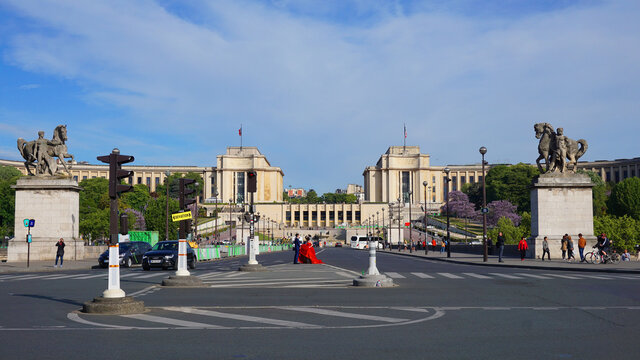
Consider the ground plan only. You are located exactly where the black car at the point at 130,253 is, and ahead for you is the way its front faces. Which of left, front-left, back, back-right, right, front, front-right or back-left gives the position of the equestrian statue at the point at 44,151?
right

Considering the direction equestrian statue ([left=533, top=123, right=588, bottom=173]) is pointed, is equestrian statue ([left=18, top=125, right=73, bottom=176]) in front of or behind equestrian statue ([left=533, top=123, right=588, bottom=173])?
in front

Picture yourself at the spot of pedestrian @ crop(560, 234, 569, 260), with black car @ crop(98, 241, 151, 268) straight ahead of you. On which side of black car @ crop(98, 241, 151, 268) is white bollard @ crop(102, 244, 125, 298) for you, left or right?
left

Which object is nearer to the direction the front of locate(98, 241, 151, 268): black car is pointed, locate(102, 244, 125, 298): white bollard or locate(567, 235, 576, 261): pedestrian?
the white bollard

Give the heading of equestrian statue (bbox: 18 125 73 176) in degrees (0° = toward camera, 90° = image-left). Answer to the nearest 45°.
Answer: approximately 270°

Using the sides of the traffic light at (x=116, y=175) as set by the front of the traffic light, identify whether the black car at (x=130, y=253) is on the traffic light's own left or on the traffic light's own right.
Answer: on the traffic light's own left

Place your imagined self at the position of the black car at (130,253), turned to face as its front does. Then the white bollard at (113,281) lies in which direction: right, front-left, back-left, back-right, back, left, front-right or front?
front-left

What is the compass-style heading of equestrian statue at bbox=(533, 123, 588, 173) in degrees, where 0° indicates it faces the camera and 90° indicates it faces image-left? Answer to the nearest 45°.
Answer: approximately 45°

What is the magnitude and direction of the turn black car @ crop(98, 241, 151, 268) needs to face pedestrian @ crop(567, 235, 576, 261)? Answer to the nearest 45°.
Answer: approximately 135° to its left

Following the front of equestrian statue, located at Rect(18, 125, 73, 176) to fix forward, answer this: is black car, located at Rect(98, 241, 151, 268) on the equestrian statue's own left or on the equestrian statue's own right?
on the equestrian statue's own right
